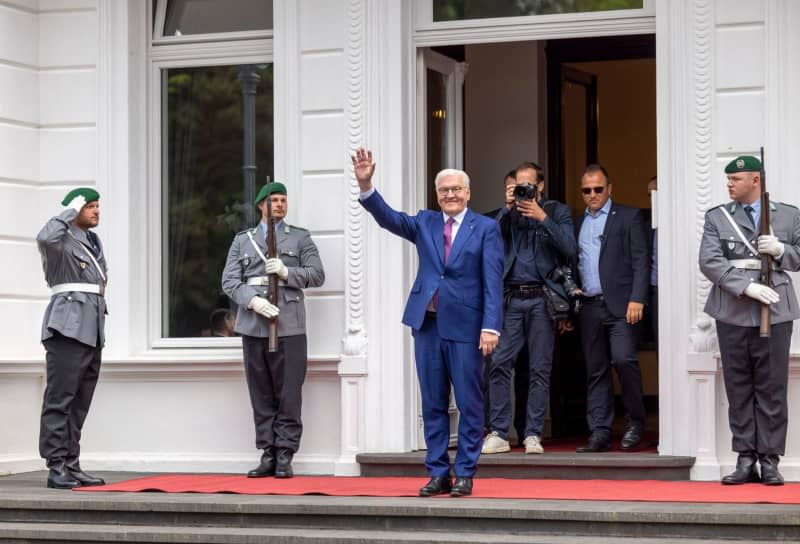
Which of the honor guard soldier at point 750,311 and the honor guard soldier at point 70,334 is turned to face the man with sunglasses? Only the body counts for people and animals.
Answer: the honor guard soldier at point 70,334

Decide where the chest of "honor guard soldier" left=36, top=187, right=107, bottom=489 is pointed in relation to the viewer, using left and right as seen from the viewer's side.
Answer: facing to the right of the viewer

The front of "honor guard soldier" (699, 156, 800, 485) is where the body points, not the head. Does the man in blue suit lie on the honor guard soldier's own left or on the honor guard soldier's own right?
on the honor guard soldier's own right

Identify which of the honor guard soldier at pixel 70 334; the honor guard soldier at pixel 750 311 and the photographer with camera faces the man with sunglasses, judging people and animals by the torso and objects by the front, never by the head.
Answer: the honor guard soldier at pixel 70 334

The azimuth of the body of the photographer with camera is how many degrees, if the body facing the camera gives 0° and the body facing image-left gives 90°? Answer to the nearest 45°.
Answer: approximately 0°

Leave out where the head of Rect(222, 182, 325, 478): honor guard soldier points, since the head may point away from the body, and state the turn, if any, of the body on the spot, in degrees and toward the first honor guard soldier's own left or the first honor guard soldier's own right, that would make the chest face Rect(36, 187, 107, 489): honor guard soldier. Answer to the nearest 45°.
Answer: approximately 90° to the first honor guard soldier's own right

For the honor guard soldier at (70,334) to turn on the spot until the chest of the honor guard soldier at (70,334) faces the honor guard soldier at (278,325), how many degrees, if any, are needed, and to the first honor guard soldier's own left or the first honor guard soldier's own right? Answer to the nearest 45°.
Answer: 0° — they already face them

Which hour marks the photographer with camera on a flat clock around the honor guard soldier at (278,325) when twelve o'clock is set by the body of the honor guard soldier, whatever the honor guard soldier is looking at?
The photographer with camera is roughly at 9 o'clock from the honor guard soldier.

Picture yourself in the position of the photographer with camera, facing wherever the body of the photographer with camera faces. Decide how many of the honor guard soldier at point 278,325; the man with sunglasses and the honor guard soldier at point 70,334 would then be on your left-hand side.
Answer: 1

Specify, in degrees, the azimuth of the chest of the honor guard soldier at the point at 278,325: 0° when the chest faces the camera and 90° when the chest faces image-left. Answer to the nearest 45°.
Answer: approximately 0°

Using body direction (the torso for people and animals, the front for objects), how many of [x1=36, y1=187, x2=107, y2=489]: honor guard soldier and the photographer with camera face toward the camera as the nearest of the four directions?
1
